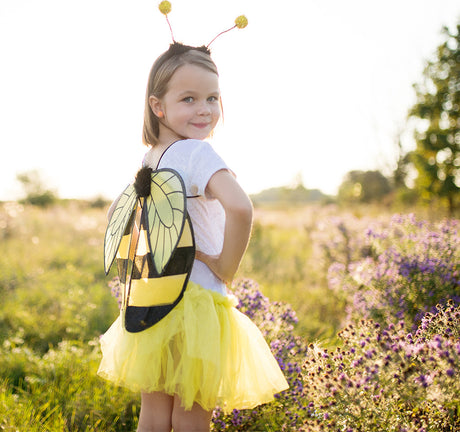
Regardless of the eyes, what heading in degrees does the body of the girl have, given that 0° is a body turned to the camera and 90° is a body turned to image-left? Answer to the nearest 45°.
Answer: approximately 225°

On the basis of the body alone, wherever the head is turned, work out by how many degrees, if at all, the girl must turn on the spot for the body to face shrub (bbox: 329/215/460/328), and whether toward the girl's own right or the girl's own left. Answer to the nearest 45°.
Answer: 0° — they already face it

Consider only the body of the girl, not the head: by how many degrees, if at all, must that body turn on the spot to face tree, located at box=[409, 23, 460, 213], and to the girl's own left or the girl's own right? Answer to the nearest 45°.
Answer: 0° — they already face it
